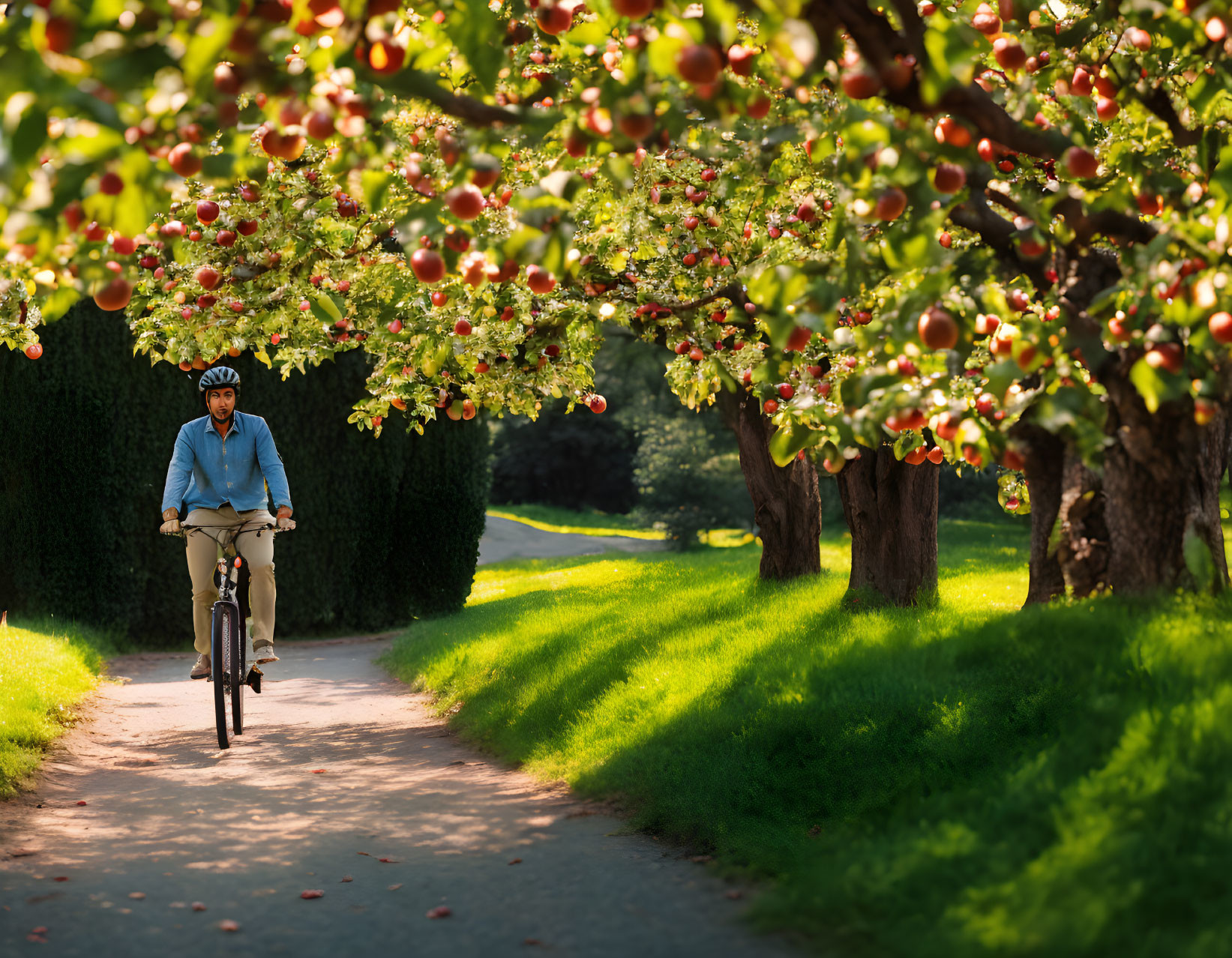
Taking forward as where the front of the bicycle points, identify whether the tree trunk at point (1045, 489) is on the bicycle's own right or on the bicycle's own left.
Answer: on the bicycle's own left

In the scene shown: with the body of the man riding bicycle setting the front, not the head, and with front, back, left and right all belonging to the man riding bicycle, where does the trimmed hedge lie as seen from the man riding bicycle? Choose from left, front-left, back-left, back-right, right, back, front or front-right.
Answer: back

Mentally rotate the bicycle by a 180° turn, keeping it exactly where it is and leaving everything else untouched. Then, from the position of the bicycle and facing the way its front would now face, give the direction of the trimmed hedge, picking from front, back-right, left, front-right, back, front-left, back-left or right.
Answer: front

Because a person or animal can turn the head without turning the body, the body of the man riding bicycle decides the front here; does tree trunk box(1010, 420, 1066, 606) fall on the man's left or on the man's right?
on the man's left

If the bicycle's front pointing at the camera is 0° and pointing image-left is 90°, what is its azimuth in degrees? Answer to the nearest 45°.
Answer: approximately 0°

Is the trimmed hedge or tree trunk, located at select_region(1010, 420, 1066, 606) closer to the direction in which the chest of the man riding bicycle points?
the tree trunk

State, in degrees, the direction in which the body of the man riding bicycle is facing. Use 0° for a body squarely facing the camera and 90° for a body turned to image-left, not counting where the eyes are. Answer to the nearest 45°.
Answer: approximately 0°
